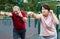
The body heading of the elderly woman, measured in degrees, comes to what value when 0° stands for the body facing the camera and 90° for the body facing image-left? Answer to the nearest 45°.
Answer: approximately 45°

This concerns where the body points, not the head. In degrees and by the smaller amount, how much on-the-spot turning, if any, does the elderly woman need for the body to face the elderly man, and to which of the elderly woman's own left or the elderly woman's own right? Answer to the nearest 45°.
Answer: approximately 90° to the elderly woman's own right
